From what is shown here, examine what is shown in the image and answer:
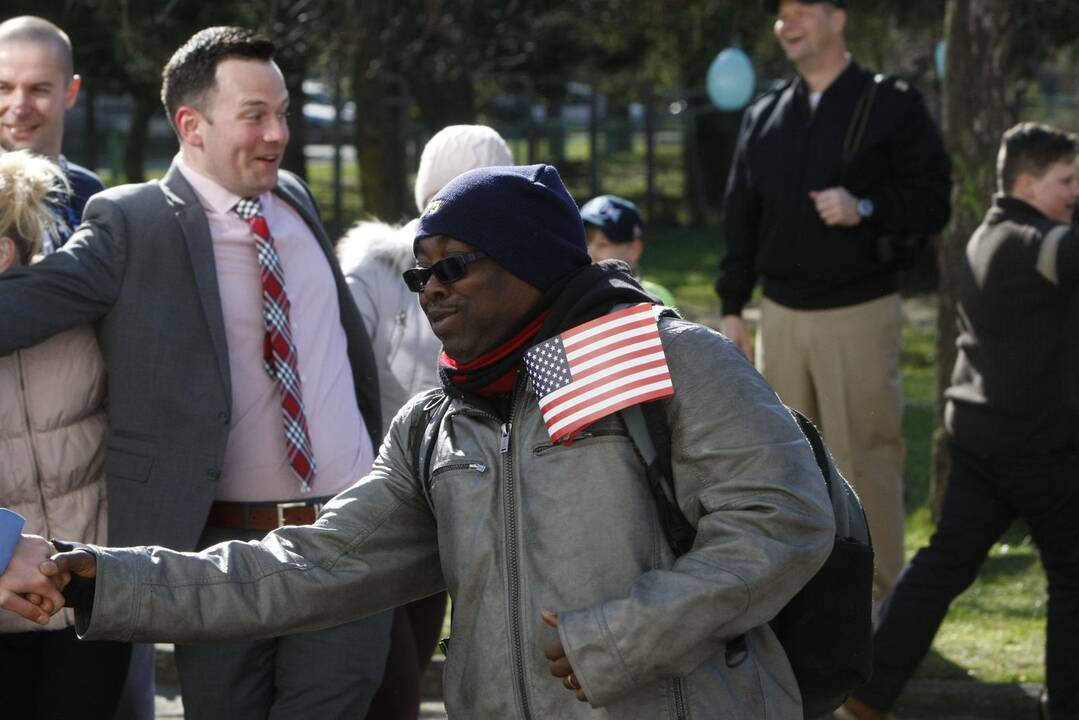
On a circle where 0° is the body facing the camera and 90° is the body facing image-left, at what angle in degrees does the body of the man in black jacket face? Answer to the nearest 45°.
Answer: approximately 45°

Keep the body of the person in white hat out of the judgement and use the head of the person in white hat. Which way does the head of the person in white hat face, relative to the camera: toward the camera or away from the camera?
away from the camera

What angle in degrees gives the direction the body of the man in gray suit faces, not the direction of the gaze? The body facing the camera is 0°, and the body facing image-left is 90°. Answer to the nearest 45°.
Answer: approximately 315°

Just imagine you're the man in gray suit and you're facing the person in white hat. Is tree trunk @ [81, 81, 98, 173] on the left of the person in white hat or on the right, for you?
left

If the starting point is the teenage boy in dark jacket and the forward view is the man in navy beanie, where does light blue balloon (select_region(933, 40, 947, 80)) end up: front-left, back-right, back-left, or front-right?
back-right

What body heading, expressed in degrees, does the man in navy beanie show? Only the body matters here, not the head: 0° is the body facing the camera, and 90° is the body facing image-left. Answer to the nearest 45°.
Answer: approximately 45°

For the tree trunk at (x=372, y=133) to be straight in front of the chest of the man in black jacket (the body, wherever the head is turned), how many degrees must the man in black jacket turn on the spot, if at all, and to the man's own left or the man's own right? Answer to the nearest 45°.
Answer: approximately 90° to the man's own right
